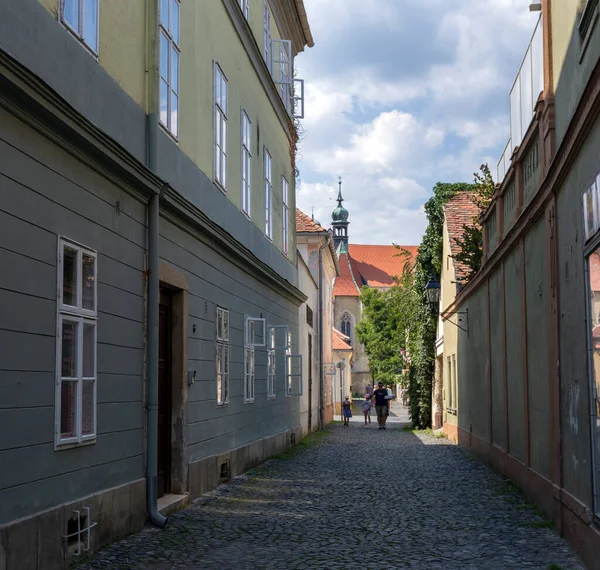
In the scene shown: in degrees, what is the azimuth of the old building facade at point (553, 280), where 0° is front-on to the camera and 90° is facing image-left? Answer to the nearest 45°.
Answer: approximately 90°

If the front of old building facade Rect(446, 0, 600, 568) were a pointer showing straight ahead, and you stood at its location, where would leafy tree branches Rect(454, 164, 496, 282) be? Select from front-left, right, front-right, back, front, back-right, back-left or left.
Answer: right

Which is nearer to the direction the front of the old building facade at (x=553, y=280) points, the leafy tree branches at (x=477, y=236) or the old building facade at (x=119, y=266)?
the old building facade

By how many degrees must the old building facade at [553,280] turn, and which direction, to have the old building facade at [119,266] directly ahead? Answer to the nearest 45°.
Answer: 0° — it already faces it
